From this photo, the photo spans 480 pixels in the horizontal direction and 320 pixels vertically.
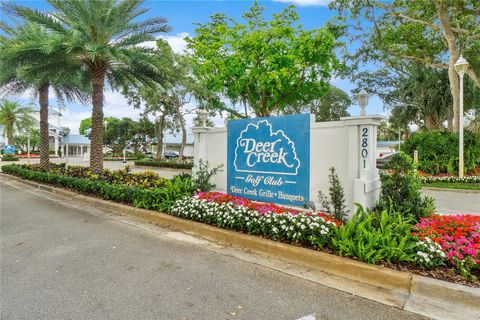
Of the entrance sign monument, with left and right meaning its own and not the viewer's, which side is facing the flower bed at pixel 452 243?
left

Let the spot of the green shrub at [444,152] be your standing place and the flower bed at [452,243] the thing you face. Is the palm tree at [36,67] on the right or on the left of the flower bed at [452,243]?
right

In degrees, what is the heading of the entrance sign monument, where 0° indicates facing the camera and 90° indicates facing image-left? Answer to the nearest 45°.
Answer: approximately 45°

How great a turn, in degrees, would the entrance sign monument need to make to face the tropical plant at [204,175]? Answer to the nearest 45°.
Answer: approximately 90° to its right

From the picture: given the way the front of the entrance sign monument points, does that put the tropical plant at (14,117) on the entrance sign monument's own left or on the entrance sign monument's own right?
on the entrance sign monument's own right

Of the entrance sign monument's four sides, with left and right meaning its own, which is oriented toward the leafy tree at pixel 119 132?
right

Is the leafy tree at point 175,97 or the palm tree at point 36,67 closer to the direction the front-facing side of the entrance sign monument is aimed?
the palm tree

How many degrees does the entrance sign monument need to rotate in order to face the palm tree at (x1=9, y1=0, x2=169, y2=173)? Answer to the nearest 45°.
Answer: approximately 90° to its right
